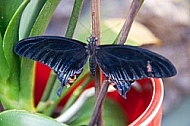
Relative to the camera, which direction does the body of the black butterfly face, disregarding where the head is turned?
away from the camera
